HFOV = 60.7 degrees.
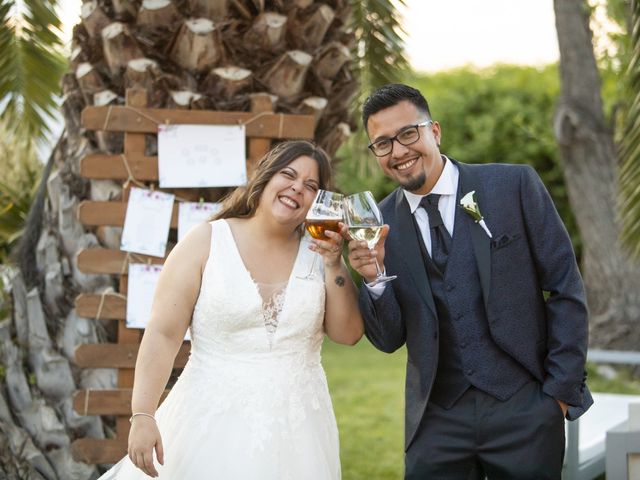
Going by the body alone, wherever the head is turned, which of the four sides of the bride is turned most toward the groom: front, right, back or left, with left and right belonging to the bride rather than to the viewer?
left

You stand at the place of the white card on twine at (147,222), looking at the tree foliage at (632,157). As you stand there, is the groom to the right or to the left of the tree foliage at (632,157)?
right

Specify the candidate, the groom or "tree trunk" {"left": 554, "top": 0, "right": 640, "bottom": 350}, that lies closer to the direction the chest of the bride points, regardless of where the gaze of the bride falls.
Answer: the groom

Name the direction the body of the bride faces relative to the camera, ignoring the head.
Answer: toward the camera

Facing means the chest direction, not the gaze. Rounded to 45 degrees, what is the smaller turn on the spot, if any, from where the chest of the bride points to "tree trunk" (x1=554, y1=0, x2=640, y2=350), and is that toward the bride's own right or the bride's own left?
approximately 135° to the bride's own left

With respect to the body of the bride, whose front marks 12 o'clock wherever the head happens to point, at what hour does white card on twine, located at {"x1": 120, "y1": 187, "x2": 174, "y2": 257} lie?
The white card on twine is roughly at 5 o'clock from the bride.
